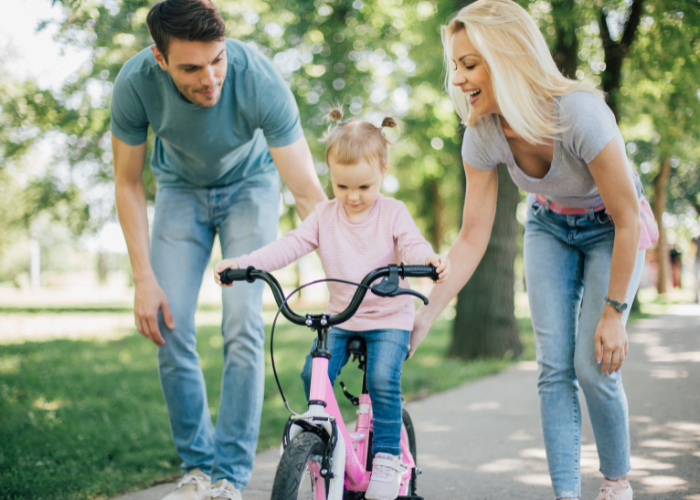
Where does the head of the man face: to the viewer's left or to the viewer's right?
to the viewer's right

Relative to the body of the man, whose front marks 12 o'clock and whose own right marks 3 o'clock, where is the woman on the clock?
The woman is roughly at 10 o'clock from the man.

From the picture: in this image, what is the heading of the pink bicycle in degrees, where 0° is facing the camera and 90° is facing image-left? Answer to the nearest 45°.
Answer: approximately 45°

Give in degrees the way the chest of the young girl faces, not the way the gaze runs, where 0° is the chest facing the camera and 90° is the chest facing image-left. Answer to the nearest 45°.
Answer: approximately 0°

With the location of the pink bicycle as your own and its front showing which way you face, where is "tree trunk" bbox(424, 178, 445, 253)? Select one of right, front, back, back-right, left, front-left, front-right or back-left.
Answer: back-right

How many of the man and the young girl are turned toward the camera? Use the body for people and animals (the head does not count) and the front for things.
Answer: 2

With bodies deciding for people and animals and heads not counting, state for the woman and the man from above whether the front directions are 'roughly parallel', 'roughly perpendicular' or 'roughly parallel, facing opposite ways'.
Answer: roughly perpendicular

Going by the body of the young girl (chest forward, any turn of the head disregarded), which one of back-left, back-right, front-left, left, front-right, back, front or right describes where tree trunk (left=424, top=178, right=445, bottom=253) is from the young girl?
back

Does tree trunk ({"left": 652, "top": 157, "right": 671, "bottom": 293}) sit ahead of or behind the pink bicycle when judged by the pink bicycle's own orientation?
behind

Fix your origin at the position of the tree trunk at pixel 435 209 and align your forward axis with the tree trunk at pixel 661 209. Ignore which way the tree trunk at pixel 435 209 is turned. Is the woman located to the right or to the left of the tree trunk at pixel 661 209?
right

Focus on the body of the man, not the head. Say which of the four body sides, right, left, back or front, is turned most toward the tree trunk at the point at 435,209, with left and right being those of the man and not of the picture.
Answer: back
